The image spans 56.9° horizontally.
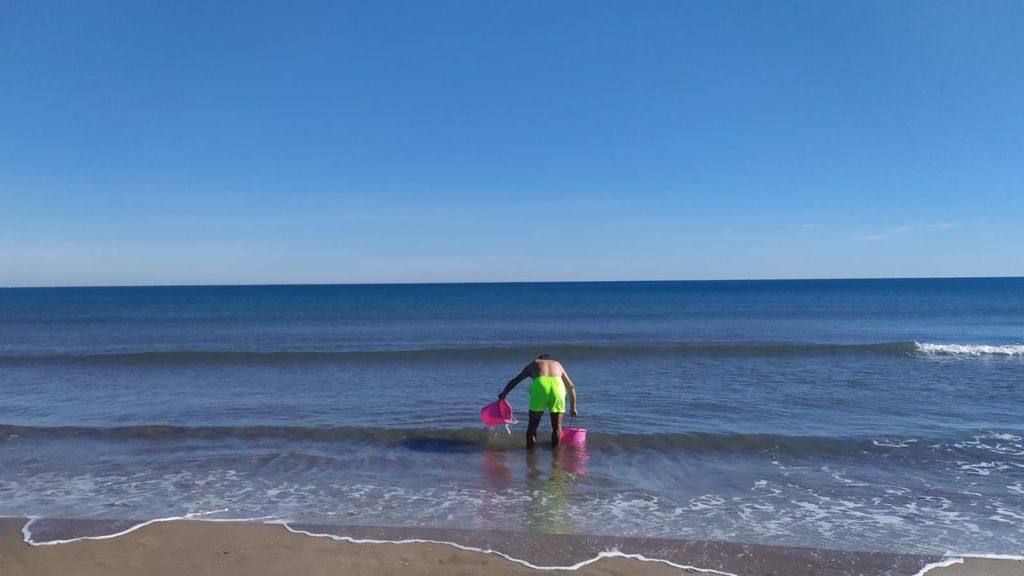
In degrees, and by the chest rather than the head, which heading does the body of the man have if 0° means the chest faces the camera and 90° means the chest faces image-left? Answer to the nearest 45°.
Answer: approximately 180°
